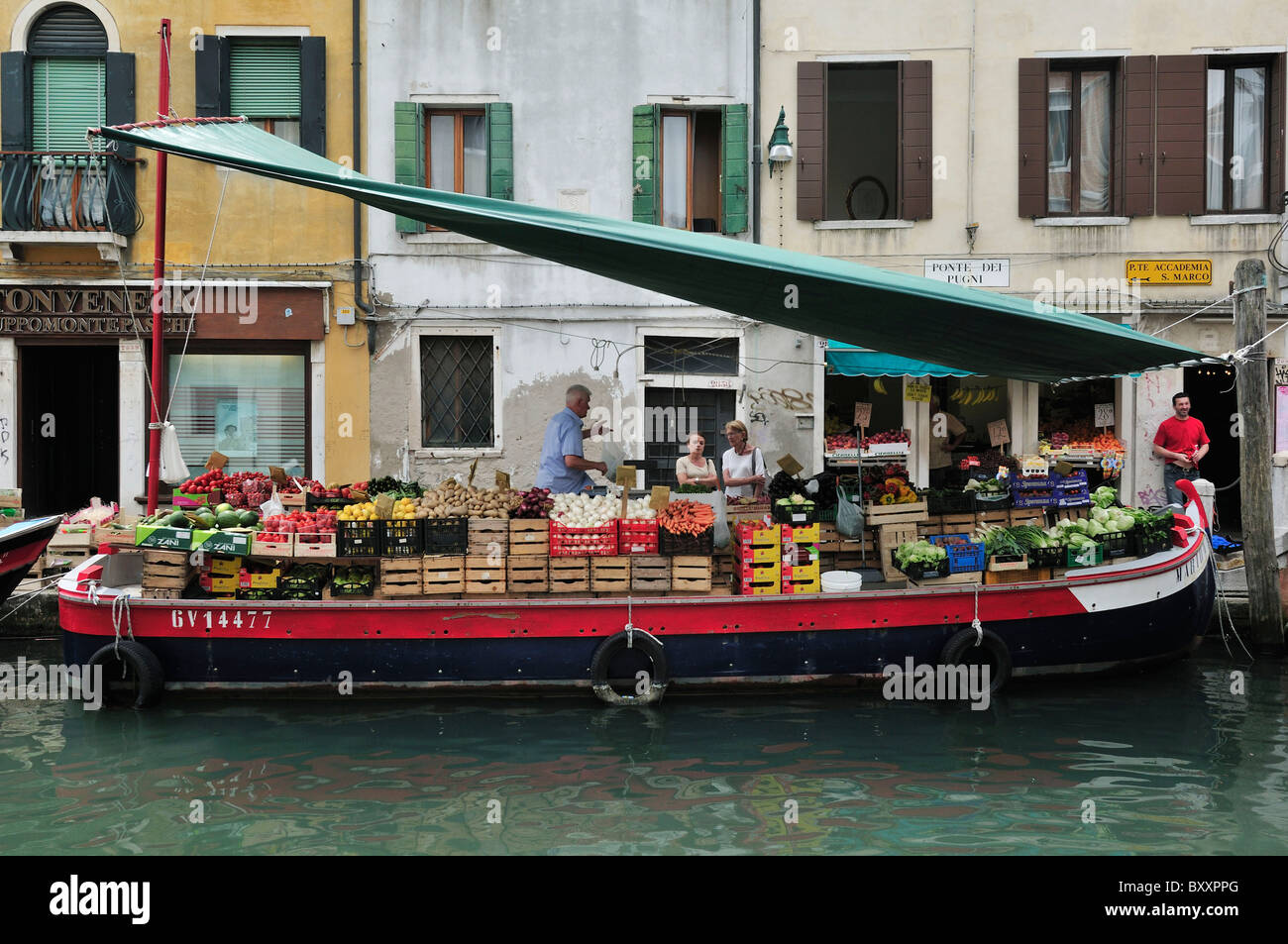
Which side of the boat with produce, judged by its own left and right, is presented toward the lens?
right

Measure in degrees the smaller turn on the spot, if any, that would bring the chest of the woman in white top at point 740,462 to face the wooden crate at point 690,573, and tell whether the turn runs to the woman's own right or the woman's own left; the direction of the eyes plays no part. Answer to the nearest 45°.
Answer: approximately 45° to the woman's own left

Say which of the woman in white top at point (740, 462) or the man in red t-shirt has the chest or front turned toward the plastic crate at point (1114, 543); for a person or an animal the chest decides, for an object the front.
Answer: the man in red t-shirt

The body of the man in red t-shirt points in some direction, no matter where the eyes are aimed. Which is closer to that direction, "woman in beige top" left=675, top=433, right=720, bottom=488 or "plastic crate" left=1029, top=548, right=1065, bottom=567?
the plastic crate

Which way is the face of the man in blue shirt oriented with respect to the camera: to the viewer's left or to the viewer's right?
to the viewer's right
